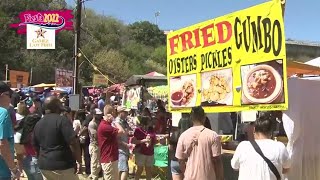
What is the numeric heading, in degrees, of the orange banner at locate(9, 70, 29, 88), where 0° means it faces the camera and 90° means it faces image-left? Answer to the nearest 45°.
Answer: approximately 0°

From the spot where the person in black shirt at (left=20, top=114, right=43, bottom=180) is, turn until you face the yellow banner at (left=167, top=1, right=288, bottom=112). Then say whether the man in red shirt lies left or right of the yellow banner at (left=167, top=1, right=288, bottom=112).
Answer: left

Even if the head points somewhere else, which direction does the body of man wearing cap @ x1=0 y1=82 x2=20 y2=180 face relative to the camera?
to the viewer's right

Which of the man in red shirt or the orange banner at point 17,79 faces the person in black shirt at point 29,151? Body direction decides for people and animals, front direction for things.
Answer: the orange banner

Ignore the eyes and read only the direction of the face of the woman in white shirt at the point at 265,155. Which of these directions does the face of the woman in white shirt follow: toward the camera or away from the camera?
away from the camera

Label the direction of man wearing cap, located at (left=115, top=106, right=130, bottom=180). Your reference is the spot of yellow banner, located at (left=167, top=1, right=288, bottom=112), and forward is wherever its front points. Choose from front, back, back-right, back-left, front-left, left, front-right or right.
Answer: right

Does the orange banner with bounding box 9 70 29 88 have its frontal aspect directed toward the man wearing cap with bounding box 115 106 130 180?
yes

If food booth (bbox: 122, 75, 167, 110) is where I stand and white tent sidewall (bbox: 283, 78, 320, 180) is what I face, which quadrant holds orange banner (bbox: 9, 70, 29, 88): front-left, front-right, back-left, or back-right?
back-right
